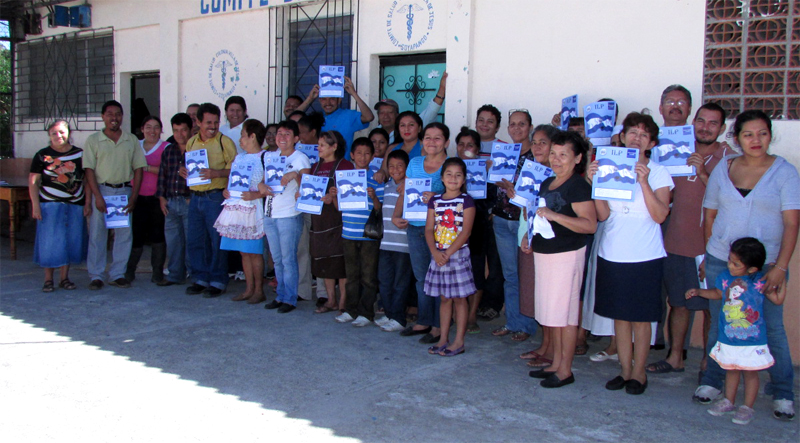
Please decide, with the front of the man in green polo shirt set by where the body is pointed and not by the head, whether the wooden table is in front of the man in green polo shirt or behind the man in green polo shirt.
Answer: behind

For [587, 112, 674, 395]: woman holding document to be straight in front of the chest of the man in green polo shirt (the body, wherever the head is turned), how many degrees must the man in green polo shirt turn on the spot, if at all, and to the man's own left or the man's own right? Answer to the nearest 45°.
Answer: approximately 45° to the man's own left

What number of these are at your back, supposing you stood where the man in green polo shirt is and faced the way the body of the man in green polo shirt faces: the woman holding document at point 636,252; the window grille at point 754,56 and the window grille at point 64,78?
1

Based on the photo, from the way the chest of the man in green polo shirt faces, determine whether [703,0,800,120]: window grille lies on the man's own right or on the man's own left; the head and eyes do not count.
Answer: on the man's own left

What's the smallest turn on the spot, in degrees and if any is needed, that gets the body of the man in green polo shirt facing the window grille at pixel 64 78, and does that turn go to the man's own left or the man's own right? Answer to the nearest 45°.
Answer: approximately 180°

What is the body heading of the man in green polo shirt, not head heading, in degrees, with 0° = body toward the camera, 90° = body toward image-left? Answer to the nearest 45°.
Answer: approximately 0°

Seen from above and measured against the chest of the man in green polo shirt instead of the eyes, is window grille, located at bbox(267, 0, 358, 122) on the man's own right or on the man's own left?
on the man's own left
